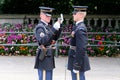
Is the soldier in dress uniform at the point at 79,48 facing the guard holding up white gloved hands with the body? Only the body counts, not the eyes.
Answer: yes

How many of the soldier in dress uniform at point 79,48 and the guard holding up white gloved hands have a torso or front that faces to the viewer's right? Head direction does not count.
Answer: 1

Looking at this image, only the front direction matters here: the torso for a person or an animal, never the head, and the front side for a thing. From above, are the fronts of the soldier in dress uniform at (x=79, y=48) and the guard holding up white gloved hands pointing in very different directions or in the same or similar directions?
very different directions

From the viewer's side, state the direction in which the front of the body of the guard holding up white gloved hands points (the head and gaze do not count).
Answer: to the viewer's right

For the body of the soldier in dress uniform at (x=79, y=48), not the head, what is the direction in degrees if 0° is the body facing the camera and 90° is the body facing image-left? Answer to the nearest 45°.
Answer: approximately 90°

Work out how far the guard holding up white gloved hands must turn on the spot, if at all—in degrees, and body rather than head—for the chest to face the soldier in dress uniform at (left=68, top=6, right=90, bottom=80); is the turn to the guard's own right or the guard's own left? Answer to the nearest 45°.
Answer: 0° — they already face them
